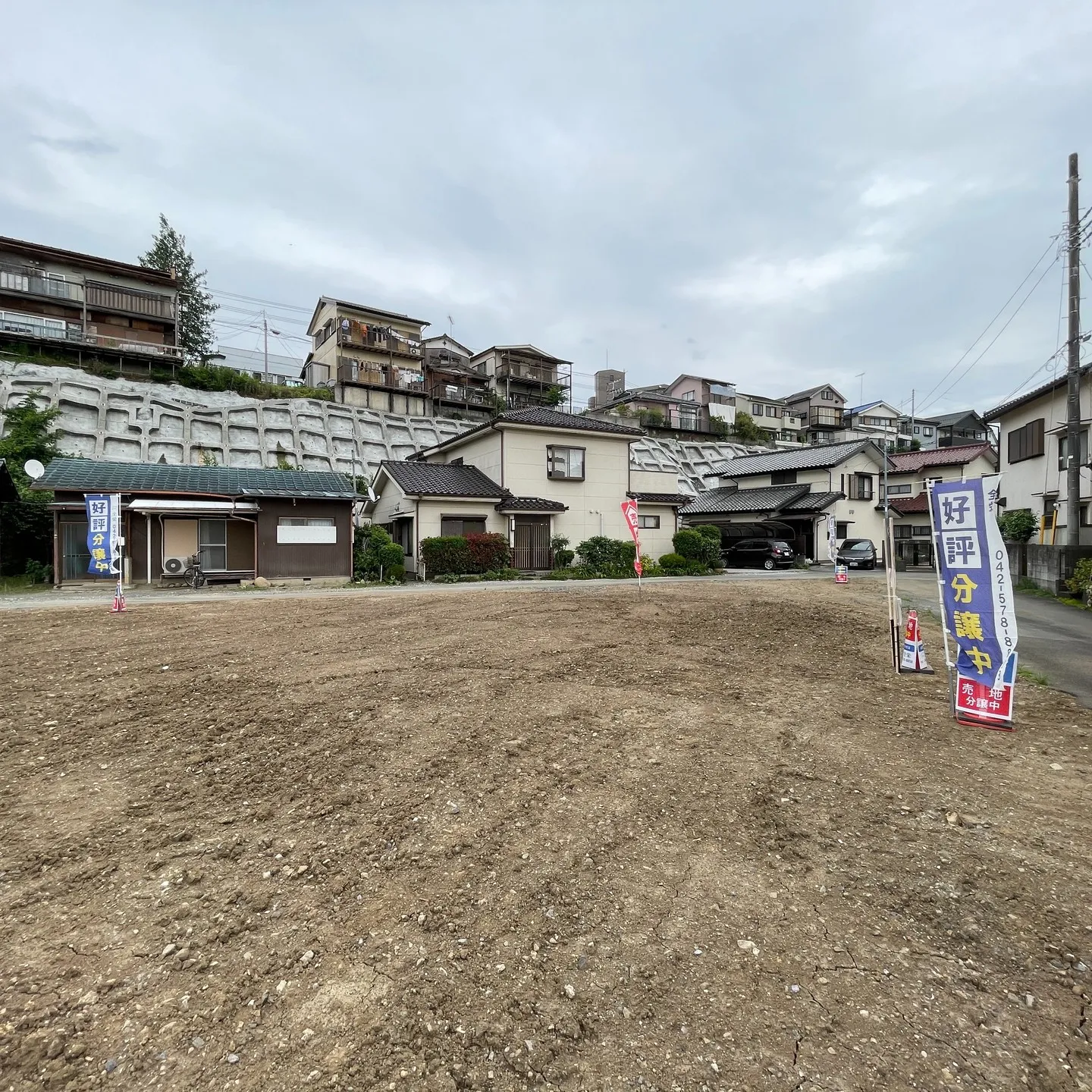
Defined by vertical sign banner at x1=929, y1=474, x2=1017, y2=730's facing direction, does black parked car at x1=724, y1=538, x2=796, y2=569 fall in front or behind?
behind

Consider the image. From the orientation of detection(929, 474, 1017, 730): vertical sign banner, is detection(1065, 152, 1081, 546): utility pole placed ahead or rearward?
rearward

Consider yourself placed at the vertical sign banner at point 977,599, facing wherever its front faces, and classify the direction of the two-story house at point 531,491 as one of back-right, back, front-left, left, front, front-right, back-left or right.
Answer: back-right

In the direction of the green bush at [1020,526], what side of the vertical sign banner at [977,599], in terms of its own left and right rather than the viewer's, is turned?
back

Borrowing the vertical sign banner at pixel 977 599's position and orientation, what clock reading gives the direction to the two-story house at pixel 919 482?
The two-story house is roughly at 6 o'clock from the vertical sign banner.

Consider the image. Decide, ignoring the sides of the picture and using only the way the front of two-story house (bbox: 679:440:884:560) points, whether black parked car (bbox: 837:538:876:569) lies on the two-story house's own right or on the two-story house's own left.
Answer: on the two-story house's own left

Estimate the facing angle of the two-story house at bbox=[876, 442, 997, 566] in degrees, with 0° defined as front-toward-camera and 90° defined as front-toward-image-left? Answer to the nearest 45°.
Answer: approximately 45°
